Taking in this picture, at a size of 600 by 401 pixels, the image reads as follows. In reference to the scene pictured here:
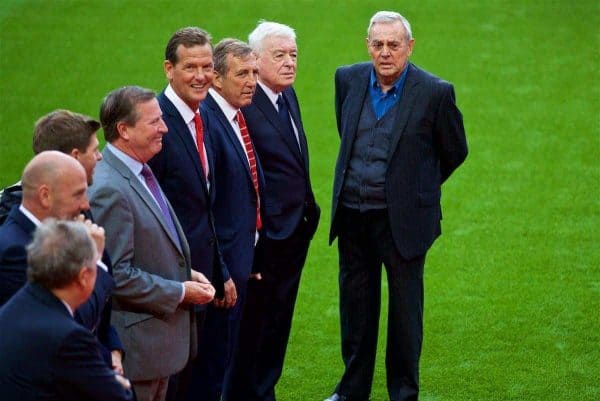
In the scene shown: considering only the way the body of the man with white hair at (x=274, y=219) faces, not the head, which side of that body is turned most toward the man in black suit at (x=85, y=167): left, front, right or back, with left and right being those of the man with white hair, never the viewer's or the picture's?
right

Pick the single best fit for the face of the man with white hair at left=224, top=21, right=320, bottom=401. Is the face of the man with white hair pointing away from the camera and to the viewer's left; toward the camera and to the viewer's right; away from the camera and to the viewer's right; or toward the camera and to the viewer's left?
toward the camera and to the viewer's right

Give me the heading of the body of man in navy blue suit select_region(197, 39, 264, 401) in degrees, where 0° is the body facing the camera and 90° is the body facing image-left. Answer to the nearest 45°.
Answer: approximately 315°

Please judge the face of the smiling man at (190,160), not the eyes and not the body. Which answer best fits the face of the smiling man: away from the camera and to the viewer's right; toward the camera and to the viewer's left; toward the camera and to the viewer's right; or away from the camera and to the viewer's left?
toward the camera and to the viewer's right

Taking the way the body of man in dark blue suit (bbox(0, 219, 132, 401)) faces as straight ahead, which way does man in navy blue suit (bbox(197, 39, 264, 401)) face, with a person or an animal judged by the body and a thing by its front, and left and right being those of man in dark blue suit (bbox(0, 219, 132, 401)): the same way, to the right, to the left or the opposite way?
to the right

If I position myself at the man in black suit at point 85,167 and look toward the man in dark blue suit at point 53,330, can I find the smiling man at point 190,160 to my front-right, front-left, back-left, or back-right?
back-left

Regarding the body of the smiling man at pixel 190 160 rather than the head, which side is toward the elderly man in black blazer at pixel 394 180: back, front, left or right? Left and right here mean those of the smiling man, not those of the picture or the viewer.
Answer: left

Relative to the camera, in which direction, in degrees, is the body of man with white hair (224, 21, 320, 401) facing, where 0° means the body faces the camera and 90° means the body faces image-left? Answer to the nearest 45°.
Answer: approximately 315°
